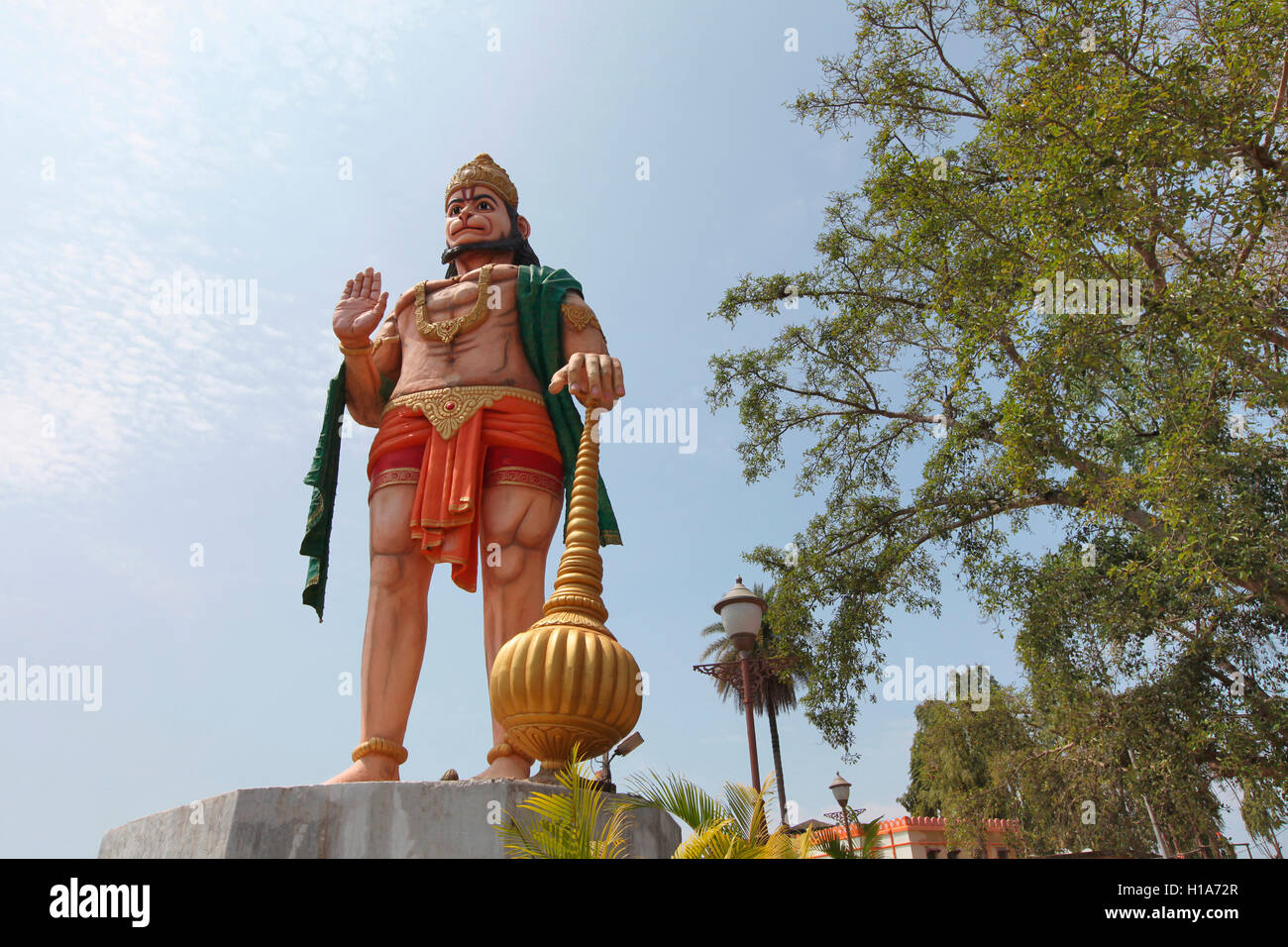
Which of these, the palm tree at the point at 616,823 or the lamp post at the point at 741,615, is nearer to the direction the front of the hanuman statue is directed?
the palm tree

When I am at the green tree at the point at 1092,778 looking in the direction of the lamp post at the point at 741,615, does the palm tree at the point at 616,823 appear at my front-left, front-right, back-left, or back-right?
front-left

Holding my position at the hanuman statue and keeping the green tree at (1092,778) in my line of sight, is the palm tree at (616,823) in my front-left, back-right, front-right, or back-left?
back-right

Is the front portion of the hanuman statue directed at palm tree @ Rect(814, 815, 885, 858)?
no

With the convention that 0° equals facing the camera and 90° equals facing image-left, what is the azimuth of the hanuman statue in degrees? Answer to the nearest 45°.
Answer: approximately 45°

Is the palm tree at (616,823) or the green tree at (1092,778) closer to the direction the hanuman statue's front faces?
the palm tree

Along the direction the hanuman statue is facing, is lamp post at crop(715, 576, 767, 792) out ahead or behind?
behind

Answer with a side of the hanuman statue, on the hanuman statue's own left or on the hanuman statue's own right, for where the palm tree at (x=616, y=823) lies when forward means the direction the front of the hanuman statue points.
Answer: on the hanuman statue's own left

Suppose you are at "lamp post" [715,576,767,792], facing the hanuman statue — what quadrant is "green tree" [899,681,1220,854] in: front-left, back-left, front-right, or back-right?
back-left

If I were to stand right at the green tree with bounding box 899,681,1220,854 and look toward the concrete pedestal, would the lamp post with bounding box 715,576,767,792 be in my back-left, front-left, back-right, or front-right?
front-right
